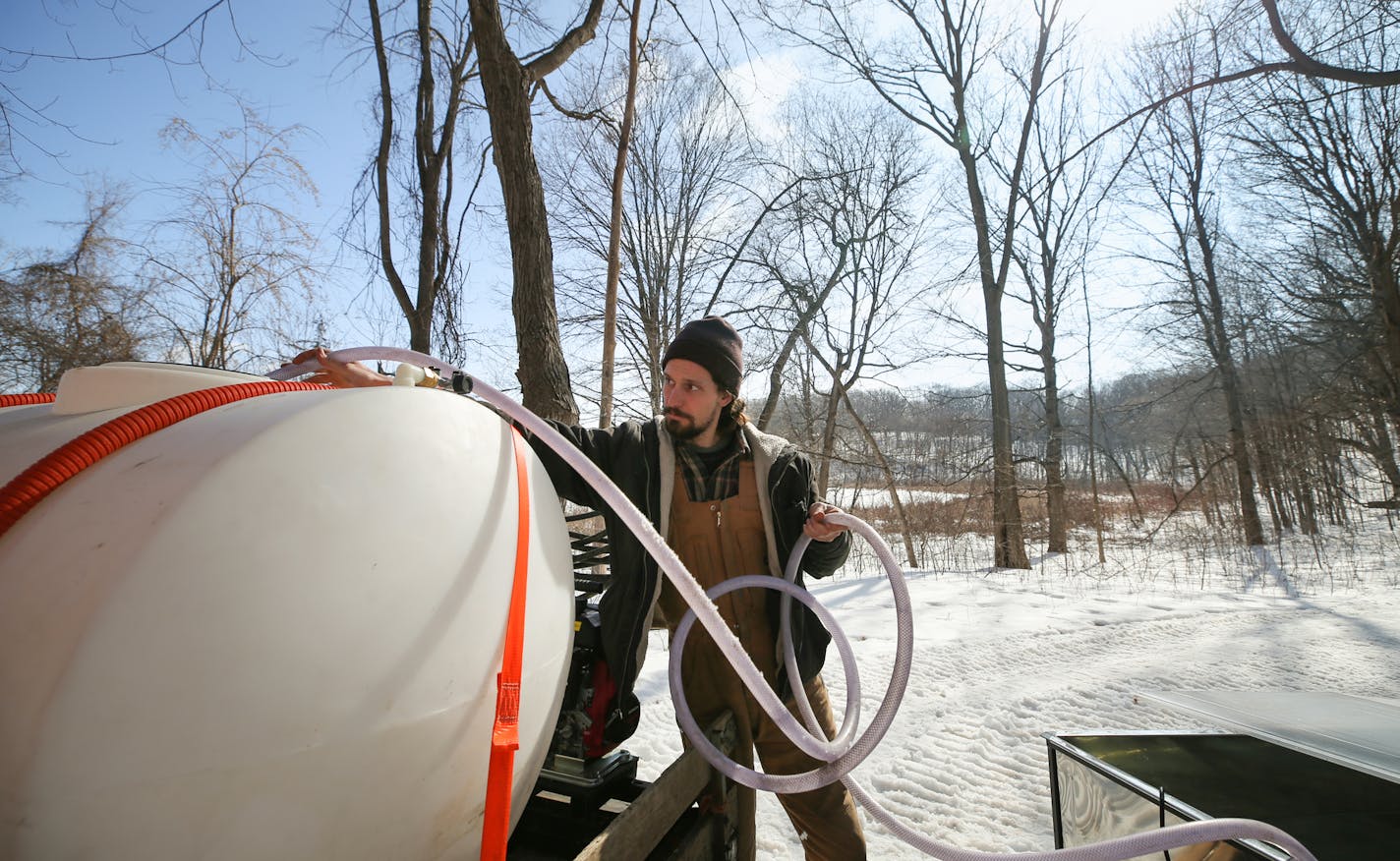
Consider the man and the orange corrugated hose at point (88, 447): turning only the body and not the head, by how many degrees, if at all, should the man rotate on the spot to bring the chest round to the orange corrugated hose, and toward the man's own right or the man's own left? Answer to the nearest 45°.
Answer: approximately 45° to the man's own right

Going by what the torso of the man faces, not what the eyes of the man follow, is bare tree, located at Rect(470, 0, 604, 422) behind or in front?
behind

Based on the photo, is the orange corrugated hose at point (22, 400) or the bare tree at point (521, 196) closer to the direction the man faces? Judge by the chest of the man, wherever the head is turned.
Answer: the orange corrugated hose

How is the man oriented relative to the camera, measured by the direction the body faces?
toward the camera

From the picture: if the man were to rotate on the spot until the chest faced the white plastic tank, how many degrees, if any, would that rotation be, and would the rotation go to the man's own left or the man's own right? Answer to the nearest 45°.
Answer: approximately 45° to the man's own right

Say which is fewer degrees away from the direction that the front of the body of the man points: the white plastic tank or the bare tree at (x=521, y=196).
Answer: the white plastic tank

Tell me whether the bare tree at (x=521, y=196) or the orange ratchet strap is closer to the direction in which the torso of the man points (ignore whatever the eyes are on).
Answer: the orange ratchet strap

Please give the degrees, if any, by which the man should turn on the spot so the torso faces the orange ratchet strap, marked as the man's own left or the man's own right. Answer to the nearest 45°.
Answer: approximately 45° to the man's own right

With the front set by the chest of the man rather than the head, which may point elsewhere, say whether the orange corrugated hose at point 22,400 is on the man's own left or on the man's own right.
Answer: on the man's own right
